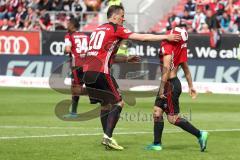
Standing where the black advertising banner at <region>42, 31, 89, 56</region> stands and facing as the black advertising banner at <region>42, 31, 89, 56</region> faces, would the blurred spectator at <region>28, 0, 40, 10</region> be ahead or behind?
behind

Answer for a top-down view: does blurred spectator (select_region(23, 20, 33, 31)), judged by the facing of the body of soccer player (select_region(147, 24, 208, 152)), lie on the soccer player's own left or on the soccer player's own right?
on the soccer player's own right

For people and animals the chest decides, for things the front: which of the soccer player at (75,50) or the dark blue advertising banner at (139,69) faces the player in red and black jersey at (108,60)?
the dark blue advertising banner

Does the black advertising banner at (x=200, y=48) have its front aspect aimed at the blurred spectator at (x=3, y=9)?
no

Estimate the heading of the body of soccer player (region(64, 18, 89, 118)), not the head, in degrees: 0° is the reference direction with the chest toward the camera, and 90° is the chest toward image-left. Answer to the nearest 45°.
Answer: approximately 135°

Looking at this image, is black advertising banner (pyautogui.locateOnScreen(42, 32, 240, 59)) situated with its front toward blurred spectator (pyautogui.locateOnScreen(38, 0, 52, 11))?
no

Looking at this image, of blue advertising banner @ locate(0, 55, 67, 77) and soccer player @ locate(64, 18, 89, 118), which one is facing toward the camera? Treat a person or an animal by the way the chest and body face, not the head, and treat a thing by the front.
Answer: the blue advertising banner

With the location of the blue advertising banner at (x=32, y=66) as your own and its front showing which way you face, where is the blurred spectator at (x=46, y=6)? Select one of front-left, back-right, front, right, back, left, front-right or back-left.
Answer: back

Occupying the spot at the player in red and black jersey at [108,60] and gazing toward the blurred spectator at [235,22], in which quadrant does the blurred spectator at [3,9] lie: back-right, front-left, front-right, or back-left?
front-left

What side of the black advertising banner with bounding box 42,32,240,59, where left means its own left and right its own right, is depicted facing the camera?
front

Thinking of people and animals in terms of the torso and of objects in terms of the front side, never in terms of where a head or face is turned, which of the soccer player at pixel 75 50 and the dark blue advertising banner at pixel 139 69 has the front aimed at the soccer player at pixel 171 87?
the dark blue advertising banner
